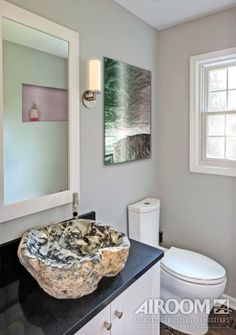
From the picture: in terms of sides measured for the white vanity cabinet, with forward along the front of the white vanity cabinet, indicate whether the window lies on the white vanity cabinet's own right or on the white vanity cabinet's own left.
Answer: on the white vanity cabinet's own left

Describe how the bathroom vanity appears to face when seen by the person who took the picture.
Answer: facing the viewer and to the right of the viewer

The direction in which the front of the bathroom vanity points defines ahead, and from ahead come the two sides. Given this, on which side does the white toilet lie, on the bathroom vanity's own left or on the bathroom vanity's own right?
on the bathroom vanity's own left

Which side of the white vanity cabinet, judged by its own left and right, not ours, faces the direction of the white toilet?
left

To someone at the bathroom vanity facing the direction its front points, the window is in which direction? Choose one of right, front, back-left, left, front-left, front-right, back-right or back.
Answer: left

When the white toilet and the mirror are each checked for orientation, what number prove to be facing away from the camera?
0

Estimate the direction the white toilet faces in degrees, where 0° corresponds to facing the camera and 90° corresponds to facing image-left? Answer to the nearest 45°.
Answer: approximately 315°
